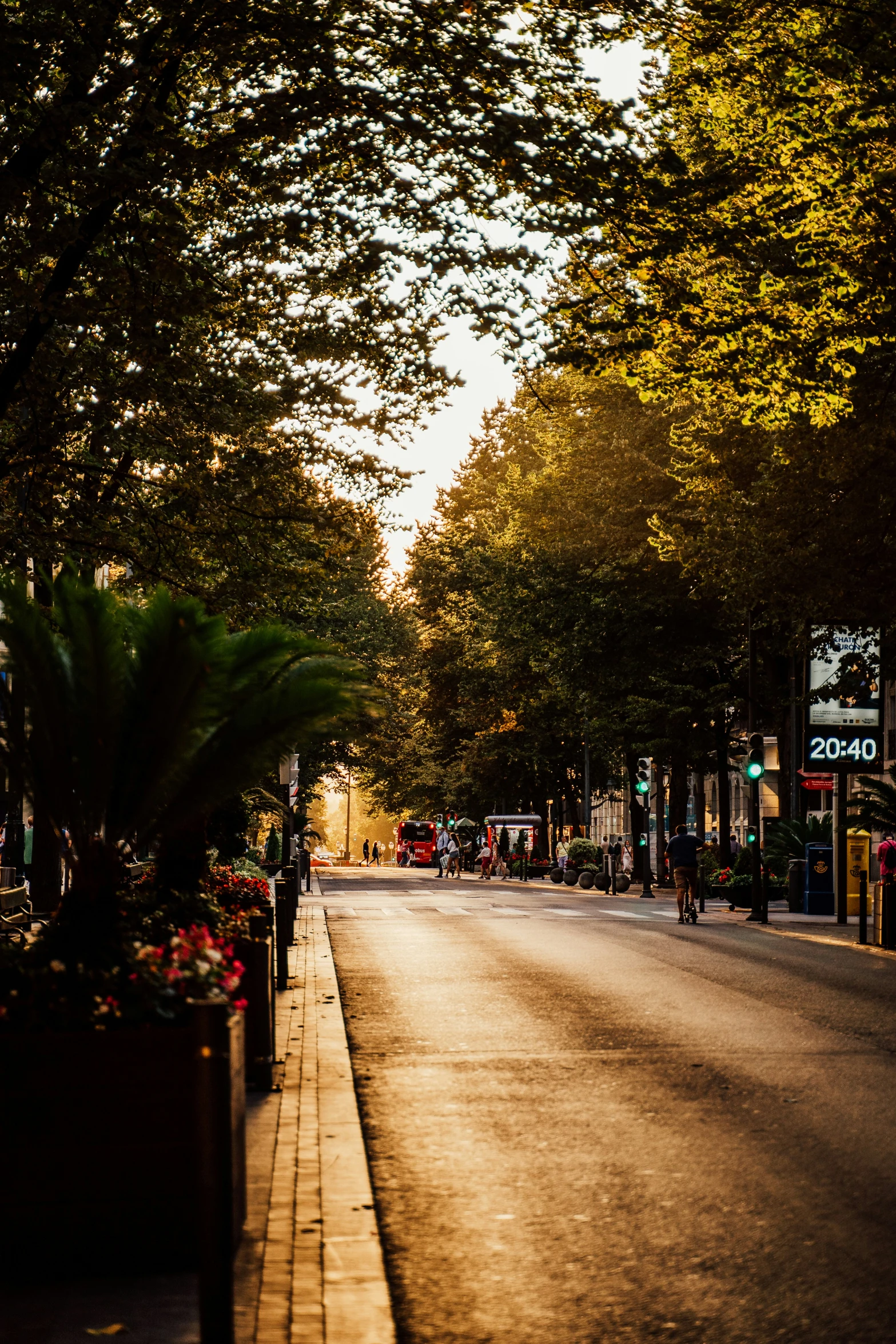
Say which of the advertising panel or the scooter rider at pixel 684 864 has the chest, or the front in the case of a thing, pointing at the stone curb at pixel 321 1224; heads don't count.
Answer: the advertising panel

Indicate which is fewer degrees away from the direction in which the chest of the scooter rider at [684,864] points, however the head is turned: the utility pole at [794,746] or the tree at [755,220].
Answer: the utility pole

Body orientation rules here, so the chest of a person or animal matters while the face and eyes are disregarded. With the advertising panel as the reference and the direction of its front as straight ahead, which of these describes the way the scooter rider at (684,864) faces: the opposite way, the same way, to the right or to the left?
the opposite way

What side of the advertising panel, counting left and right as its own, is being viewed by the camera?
front

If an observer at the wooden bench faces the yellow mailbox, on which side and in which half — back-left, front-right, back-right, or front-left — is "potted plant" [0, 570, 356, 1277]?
back-right

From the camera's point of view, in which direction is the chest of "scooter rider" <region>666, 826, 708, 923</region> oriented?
away from the camera

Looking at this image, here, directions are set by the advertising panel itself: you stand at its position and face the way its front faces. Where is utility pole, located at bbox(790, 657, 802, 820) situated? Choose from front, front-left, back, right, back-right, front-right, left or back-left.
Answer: back

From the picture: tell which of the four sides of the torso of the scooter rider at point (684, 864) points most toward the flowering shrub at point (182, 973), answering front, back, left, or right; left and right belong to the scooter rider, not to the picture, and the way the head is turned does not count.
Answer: back

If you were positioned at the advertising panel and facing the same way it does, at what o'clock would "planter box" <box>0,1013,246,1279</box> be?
The planter box is roughly at 12 o'clock from the advertising panel.

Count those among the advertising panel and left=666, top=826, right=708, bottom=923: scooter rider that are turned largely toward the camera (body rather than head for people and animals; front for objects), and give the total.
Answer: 1

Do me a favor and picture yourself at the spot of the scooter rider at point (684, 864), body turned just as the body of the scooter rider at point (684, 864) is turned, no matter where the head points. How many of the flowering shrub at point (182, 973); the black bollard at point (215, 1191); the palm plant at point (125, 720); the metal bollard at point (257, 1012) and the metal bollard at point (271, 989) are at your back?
5

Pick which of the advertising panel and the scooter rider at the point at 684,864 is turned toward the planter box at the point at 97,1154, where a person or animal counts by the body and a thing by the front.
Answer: the advertising panel

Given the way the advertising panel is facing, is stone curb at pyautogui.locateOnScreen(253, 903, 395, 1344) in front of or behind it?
in front

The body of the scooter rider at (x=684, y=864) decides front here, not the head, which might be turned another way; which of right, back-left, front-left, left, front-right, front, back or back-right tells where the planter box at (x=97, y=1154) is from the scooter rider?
back
